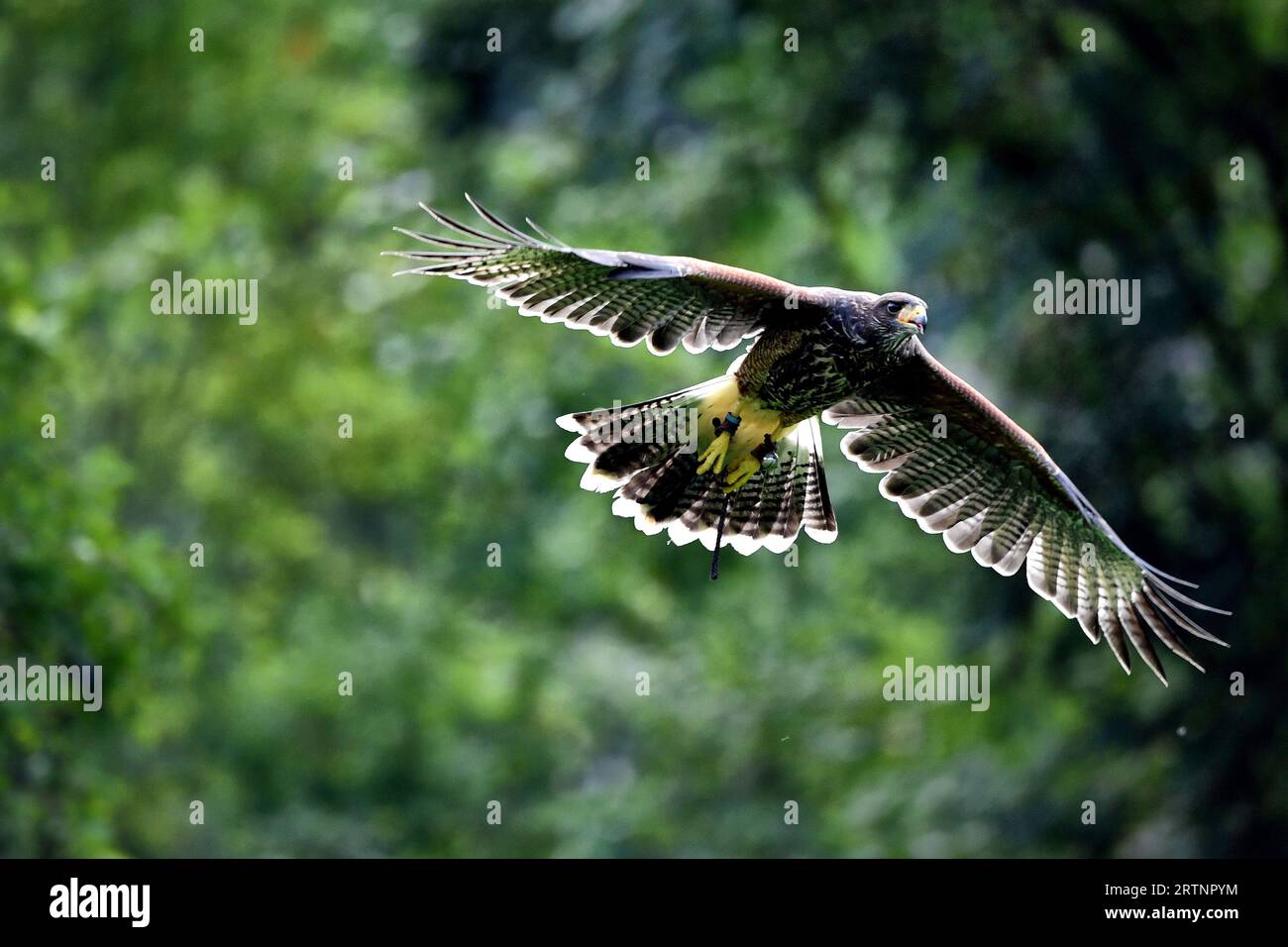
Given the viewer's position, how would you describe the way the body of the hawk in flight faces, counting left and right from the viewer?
facing the viewer and to the right of the viewer
